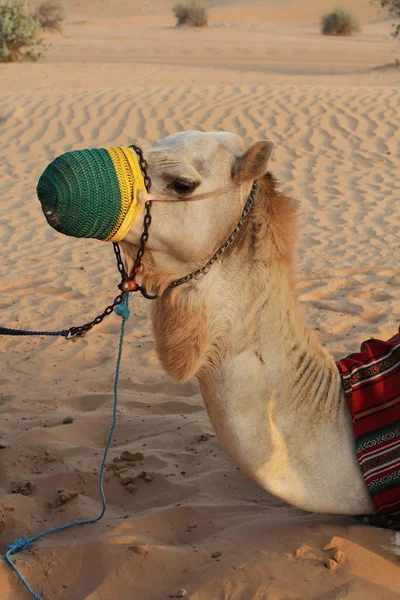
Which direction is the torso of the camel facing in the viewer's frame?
to the viewer's left

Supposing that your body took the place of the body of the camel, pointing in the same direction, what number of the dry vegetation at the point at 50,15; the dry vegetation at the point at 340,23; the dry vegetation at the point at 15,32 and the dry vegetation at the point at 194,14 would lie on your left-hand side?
0

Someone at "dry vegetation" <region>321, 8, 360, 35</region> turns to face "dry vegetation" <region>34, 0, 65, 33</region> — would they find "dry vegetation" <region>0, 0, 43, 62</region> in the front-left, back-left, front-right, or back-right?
front-left

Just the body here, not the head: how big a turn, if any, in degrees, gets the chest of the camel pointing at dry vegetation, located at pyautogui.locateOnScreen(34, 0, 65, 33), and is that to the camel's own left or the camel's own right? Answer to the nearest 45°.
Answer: approximately 90° to the camel's own right

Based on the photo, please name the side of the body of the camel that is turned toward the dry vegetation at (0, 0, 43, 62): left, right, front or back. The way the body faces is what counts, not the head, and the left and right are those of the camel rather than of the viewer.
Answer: right

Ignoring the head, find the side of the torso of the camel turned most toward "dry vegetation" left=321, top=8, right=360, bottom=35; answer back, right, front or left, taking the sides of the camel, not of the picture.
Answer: right

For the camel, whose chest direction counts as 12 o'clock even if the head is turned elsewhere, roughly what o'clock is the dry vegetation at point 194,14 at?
The dry vegetation is roughly at 3 o'clock from the camel.

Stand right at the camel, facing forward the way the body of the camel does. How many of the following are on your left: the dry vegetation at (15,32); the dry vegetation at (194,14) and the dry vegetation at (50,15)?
0
